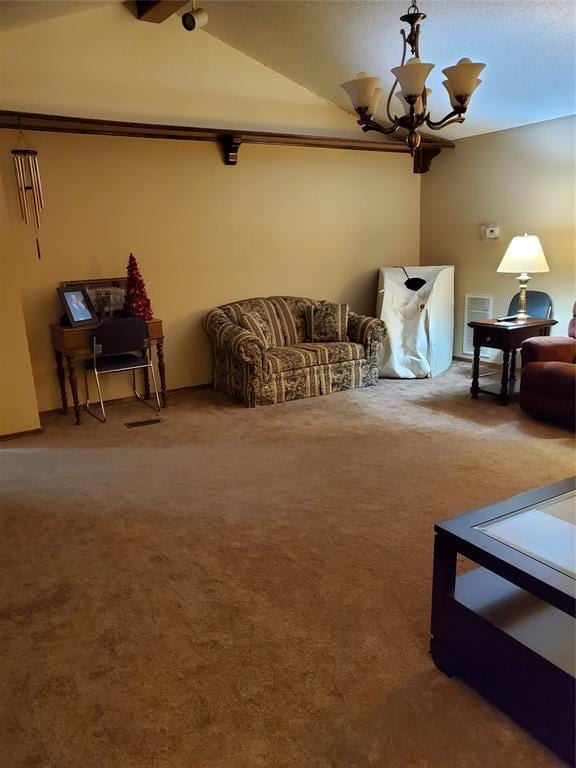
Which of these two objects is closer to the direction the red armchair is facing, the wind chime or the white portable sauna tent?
the wind chime

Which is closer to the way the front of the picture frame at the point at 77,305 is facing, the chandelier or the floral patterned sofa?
the chandelier

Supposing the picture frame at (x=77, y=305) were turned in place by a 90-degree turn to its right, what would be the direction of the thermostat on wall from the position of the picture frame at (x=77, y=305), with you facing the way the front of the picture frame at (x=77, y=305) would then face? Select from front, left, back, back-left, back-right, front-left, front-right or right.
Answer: back-left

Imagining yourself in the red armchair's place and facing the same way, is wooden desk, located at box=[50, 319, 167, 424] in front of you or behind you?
in front

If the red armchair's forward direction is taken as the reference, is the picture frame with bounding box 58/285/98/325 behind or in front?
in front

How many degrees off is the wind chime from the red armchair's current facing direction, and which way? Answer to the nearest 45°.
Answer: approximately 45° to its right

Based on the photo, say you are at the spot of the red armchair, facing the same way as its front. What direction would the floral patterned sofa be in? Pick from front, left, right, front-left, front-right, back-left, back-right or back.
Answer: front-right
